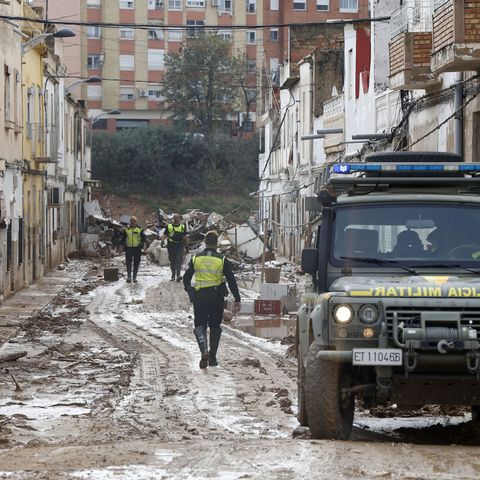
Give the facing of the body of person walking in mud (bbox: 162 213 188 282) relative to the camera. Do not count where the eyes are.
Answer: toward the camera

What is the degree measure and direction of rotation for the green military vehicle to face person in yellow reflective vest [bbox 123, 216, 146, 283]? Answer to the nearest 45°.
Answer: approximately 180°

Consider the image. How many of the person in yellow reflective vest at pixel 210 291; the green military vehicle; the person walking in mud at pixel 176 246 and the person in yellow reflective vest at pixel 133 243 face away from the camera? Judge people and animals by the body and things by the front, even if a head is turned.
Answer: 1

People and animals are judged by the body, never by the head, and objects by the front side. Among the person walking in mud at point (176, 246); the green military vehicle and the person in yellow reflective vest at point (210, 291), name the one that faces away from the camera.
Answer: the person in yellow reflective vest

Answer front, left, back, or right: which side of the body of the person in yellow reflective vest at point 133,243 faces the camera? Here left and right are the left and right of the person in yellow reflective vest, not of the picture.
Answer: front

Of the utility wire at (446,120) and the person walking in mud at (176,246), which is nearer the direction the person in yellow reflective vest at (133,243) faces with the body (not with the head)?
the utility wire

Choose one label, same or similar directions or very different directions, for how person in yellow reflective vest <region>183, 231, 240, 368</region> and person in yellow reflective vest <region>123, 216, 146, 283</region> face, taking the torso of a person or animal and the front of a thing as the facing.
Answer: very different directions

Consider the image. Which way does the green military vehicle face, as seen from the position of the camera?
facing the viewer

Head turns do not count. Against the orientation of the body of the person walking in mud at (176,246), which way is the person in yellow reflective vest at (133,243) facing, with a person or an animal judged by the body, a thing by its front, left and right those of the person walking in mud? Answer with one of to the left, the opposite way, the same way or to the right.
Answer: the same way

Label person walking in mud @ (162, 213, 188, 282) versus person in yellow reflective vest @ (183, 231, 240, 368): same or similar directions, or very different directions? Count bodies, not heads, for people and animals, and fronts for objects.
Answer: very different directions

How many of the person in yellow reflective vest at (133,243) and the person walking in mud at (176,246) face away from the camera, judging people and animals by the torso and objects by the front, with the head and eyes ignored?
0

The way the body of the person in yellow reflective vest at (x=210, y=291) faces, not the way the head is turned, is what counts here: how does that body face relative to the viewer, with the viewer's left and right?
facing away from the viewer

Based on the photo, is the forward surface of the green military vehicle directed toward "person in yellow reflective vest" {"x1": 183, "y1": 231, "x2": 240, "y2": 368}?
no

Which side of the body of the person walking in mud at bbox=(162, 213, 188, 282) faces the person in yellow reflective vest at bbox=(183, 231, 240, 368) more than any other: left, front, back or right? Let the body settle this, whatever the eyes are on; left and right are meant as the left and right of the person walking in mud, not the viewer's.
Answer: front

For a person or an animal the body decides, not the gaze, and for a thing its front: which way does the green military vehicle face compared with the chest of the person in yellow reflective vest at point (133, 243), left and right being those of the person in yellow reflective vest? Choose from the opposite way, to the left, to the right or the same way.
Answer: the same way

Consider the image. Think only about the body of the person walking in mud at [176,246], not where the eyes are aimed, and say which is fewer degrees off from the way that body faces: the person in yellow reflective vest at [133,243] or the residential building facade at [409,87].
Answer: the residential building facade

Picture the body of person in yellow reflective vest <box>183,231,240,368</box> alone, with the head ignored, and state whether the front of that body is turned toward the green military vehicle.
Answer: no
